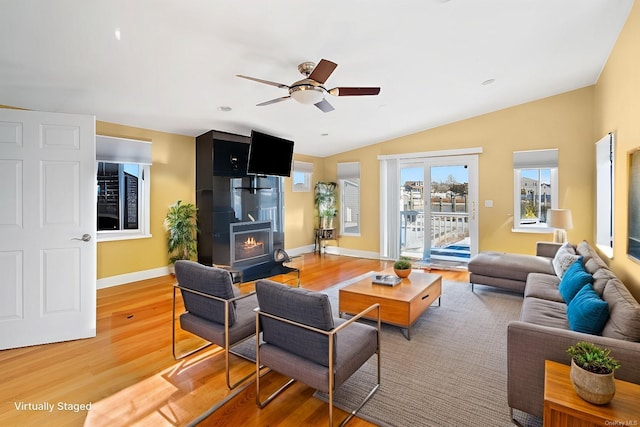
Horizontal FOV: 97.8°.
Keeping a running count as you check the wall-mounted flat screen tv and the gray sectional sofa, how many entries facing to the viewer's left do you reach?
1

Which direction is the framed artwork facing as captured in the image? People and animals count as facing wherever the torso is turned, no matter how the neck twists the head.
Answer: to the viewer's left

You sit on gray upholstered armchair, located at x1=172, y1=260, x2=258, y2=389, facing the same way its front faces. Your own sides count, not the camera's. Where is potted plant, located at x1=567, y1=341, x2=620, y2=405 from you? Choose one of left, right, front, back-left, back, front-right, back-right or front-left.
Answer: right

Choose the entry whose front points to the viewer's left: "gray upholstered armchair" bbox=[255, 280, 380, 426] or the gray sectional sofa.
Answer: the gray sectional sofa

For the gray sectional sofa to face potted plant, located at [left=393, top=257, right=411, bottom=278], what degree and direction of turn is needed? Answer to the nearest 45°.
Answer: approximately 45° to its right

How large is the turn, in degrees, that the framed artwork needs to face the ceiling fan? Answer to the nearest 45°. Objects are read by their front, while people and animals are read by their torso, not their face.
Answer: approximately 45° to its left

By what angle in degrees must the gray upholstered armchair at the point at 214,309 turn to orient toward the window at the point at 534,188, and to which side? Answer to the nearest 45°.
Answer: approximately 45° to its right

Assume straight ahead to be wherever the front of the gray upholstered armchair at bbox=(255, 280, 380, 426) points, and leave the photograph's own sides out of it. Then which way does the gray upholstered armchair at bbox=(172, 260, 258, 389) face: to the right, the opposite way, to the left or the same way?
the same way

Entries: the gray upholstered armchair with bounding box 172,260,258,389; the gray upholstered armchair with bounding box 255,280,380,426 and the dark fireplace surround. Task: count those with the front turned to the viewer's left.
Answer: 0

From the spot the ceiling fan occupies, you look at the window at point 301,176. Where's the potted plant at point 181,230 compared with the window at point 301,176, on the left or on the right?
left

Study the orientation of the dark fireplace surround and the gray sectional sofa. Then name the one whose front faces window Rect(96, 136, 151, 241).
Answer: the gray sectional sofa

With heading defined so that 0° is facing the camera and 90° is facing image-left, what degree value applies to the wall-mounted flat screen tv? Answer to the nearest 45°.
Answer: approximately 315°

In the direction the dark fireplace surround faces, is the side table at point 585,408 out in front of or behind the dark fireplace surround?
in front

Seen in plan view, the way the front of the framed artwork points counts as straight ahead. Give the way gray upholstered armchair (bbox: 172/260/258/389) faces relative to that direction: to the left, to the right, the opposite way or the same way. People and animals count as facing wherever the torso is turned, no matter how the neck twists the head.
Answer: to the right

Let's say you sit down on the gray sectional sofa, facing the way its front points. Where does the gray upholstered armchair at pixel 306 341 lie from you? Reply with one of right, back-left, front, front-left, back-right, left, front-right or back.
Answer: front-left

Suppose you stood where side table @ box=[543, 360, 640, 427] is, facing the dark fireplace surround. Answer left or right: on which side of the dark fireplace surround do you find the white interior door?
left

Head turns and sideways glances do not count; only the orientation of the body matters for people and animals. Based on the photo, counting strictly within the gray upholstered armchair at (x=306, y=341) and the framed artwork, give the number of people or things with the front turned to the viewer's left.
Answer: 1

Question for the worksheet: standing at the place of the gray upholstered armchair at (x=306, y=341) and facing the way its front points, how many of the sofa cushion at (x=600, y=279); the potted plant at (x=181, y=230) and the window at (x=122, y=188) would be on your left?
2
